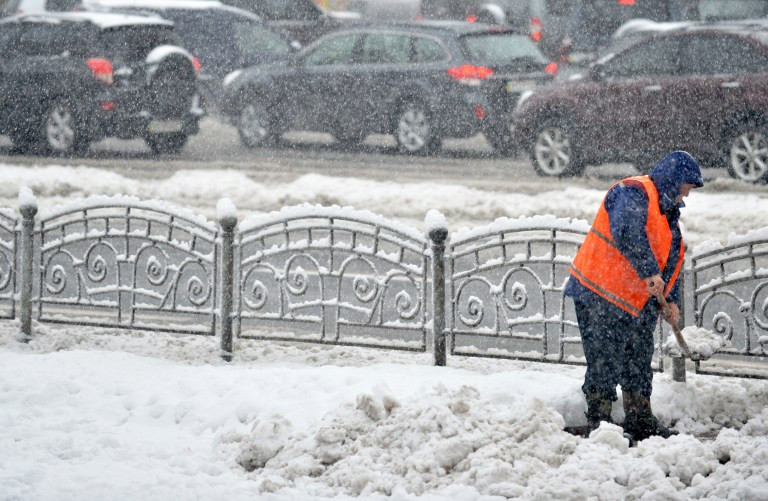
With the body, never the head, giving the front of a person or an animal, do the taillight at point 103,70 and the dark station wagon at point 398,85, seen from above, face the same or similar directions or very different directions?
very different directions

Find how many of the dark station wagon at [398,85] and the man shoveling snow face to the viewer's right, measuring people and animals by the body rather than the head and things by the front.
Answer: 1

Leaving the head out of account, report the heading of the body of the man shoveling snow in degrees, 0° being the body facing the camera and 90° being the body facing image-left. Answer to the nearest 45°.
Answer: approximately 270°

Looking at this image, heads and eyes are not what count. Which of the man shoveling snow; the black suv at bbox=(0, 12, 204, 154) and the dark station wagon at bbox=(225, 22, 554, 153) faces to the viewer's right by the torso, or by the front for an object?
the man shoveling snow

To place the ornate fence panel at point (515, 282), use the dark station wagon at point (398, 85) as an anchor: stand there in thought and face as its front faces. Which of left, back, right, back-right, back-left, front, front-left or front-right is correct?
back-left

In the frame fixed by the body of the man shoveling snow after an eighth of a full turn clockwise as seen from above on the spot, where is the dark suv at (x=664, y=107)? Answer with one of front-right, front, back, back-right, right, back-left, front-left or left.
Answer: back-left

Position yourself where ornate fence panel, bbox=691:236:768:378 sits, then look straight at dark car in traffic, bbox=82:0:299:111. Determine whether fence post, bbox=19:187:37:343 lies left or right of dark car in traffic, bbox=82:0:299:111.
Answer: left

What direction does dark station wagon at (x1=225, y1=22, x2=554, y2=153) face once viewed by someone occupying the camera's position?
facing away from the viewer and to the left of the viewer

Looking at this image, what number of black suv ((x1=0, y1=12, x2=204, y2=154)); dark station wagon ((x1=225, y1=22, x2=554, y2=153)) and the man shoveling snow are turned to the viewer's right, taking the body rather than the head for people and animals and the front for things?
1

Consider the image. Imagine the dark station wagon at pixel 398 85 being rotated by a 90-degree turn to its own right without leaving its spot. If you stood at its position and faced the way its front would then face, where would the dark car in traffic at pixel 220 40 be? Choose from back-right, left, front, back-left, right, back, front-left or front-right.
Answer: left

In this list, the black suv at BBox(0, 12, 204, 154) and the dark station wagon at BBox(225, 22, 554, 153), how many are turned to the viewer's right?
0
